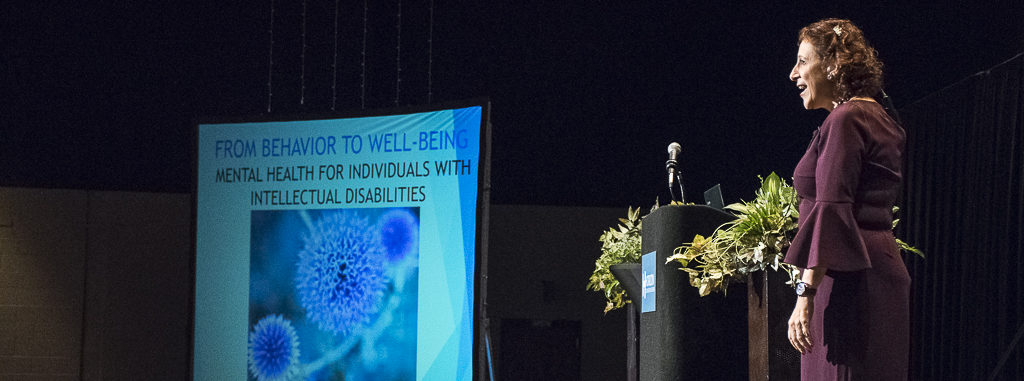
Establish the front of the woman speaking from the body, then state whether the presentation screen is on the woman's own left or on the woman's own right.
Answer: on the woman's own right

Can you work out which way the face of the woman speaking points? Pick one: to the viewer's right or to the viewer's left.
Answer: to the viewer's left

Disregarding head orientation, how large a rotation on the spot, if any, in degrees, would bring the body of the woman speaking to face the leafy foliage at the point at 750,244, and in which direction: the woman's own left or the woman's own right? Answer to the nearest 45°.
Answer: approximately 90° to the woman's own right

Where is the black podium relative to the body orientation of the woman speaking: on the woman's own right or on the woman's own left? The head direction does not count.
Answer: on the woman's own right

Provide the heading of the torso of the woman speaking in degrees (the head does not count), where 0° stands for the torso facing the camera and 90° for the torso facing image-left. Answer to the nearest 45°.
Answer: approximately 90°

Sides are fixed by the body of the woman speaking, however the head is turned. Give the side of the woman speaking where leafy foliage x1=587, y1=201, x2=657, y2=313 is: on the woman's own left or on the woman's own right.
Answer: on the woman's own right
